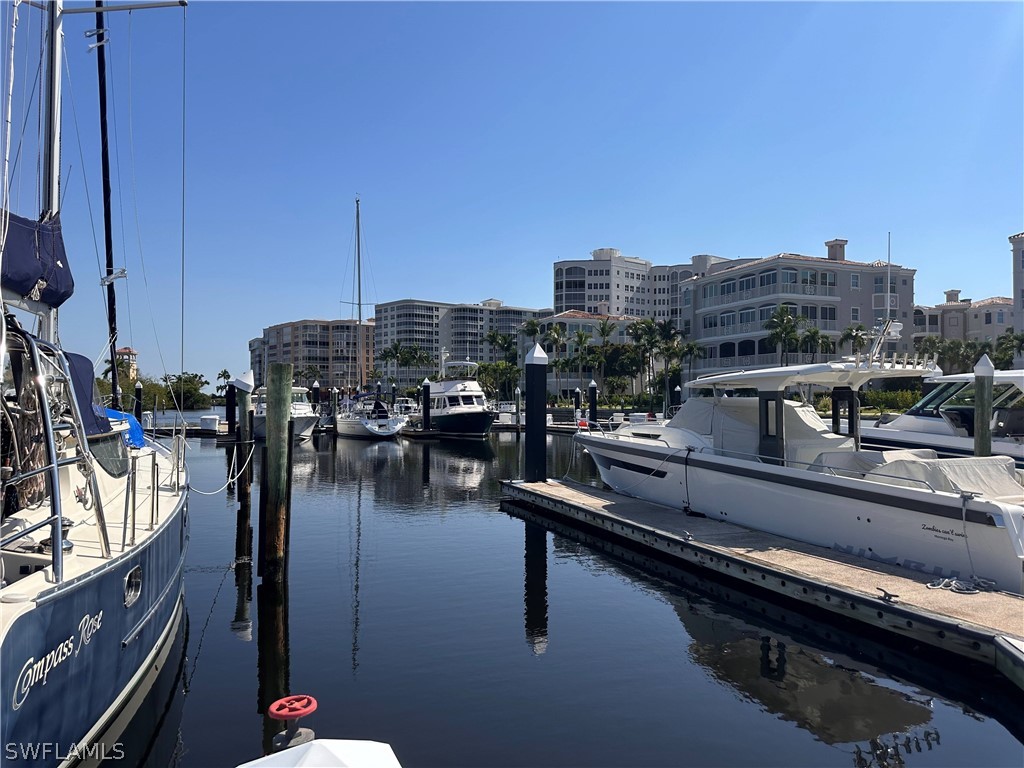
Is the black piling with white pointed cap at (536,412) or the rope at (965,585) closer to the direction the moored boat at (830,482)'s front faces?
the black piling with white pointed cap

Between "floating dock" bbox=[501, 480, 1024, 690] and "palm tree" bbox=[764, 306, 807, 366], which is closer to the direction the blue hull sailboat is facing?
the palm tree

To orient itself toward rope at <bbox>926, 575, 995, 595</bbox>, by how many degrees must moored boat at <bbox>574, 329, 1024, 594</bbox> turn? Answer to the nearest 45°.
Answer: approximately 180°

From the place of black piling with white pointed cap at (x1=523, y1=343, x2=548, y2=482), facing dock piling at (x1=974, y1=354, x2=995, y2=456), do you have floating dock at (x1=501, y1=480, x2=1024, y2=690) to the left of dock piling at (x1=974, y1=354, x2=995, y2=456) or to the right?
right

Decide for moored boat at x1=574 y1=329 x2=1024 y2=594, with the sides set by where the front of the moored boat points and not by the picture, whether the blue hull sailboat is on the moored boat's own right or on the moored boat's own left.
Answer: on the moored boat's own left

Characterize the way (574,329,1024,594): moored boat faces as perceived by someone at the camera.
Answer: facing away from the viewer and to the left of the viewer

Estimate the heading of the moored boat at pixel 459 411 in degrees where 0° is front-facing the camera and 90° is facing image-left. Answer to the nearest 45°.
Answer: approximately 315°

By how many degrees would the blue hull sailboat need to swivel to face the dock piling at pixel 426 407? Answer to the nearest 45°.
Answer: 0° — it already faces it

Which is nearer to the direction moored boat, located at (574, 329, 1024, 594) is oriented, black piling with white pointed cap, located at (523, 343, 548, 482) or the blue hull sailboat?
the black piling with white pointed cap

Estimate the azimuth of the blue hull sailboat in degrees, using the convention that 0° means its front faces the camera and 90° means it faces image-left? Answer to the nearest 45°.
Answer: approximately 225°

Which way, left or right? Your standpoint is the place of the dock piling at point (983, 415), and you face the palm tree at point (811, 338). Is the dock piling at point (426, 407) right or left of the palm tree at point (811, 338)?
left

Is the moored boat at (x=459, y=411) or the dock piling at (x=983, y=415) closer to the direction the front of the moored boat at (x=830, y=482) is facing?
the moored boat

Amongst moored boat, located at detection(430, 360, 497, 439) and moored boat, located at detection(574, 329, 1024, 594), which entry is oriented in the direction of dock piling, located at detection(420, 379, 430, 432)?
moored boat, located at detection(574, 329, 1024, 594)

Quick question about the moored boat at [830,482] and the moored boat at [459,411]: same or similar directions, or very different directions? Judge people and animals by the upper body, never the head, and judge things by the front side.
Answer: very different directions
